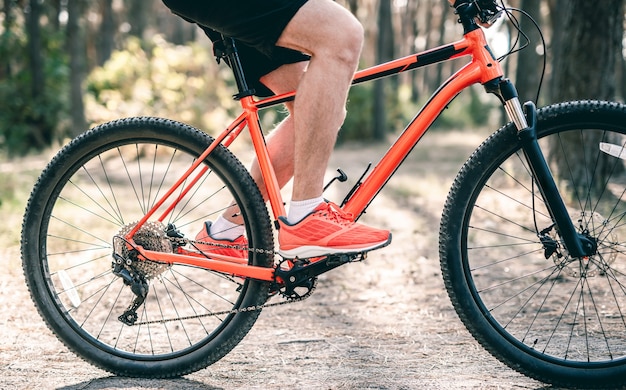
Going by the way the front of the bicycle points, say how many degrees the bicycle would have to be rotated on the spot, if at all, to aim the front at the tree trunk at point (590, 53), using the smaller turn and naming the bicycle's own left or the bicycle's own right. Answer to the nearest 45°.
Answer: approximately 45° to the bicycle's own left

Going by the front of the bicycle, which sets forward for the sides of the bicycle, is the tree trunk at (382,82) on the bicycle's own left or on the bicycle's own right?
on the bicycle's own left

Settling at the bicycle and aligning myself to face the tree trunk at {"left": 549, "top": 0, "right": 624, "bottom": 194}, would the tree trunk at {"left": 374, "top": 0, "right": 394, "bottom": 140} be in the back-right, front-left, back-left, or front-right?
front-left

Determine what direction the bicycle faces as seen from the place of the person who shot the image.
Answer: facing to the right of the viewer

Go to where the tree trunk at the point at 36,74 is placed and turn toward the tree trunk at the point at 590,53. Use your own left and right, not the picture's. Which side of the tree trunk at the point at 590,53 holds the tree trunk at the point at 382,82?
left
